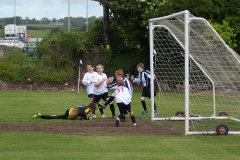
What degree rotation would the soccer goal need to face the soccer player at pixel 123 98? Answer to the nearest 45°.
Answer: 0° — it already faces them

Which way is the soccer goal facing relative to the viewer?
to the viewer's left

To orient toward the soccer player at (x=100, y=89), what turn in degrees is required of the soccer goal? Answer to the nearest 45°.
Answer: approximately 45° to its right

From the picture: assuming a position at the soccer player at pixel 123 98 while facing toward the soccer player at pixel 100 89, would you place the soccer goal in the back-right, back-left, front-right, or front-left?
back-right
